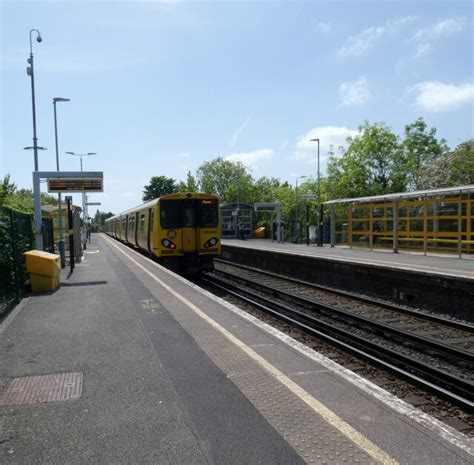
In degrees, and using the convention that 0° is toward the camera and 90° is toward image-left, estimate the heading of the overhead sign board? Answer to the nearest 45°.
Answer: approximately 0°

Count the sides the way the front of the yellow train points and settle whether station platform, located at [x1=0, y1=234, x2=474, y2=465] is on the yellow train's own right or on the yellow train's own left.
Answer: on the yellow train's own right

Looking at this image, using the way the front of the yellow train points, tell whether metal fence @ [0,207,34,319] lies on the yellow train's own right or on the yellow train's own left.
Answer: on the yellow train's own right

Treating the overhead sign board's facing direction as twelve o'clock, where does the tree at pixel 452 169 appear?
The tree is roughly at 9 o'clock from the overhead sign board.

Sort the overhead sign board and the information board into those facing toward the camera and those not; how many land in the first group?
2

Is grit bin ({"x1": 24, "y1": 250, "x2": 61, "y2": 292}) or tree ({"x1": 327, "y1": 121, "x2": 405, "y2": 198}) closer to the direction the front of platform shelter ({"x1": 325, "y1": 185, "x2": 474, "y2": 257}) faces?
the grit bin

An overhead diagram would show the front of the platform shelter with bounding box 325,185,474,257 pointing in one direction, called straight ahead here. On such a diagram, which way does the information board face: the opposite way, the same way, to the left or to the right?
to the left

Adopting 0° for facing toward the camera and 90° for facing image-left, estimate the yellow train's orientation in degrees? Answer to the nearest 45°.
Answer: approximately 315°

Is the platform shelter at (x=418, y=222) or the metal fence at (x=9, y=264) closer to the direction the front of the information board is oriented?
the metal fence

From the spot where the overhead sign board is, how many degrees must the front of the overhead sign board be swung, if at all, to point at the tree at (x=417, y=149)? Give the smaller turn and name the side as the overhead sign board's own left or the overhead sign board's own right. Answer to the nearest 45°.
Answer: approximately 135° to the overhead sign board's own left
